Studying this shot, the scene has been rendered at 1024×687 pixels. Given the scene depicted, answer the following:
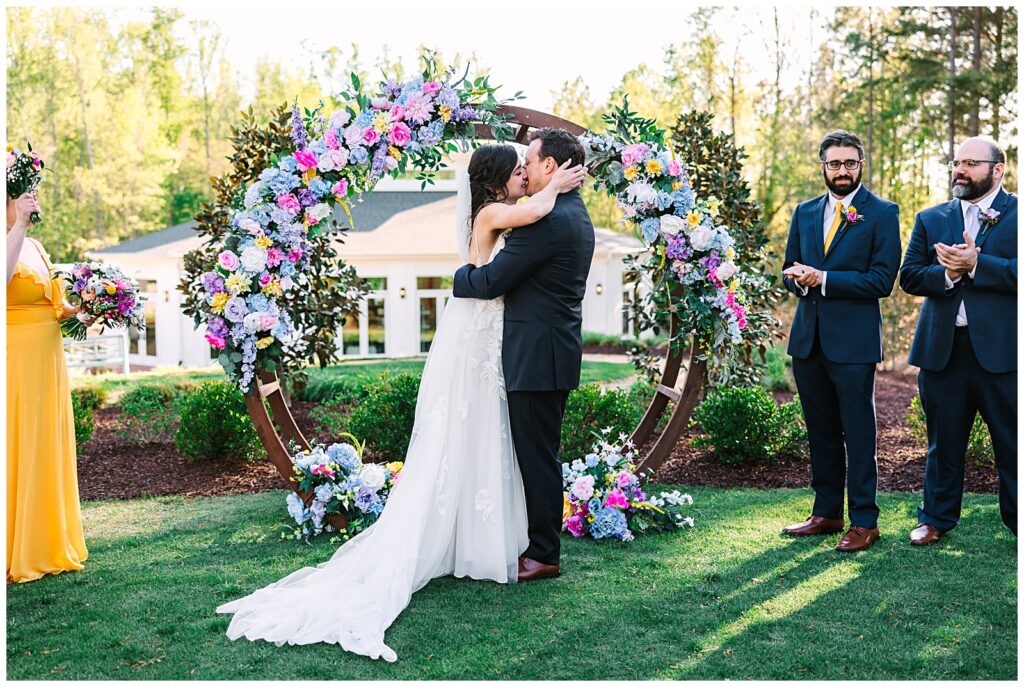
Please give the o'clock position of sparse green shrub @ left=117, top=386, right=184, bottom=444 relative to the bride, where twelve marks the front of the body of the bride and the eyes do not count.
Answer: The sparse green shrub is roughly at 8 o'clock from the bride.

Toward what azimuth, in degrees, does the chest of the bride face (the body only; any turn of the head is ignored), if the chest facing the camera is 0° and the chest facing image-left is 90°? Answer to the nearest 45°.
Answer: approximately 270°

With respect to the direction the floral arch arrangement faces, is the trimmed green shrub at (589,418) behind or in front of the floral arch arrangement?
behind

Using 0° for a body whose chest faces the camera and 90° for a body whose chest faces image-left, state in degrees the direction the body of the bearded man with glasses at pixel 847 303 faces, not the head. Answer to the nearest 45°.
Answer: approximately 45°

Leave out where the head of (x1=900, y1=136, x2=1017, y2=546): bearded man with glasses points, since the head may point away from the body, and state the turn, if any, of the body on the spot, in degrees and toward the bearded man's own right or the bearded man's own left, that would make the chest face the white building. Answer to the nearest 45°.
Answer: approximately 90° to the bearded man's own right

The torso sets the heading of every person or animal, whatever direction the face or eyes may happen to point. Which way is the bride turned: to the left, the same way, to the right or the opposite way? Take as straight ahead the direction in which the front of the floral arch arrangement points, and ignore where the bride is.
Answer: to the left

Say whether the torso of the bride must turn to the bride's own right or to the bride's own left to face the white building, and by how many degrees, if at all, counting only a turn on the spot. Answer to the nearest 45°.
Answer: approximately 90° to the bride's own left

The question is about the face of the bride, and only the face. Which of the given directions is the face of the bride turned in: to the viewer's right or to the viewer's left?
to the viewer's right

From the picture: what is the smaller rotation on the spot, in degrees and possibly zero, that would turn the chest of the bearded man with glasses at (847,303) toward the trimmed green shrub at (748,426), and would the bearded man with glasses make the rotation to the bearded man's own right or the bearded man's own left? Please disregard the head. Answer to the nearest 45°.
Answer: approximately 135° to the bearded man's own right

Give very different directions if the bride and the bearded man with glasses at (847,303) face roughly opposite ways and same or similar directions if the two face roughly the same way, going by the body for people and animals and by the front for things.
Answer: very different directions

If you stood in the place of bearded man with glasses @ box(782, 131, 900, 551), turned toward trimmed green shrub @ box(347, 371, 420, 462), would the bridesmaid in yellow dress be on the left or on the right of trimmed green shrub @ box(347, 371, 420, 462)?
left

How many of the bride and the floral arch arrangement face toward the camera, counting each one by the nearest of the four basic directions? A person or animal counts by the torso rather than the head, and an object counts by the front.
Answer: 1
